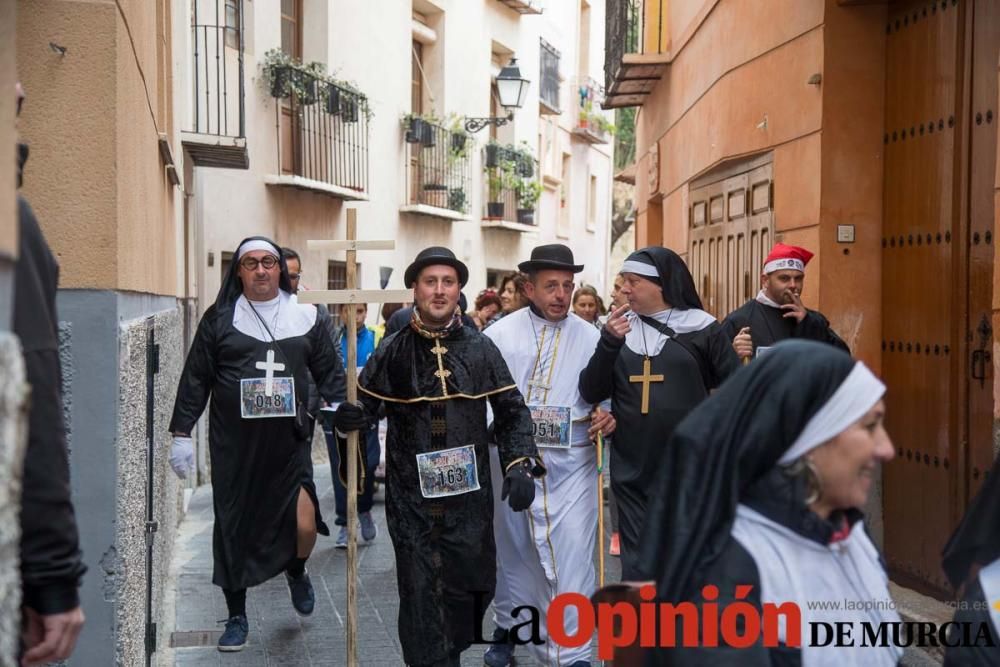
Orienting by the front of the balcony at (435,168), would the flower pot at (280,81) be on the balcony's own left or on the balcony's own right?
on the balcony's own right

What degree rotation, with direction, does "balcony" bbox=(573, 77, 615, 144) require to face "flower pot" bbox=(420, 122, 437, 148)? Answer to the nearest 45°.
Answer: approximately 45° to its right

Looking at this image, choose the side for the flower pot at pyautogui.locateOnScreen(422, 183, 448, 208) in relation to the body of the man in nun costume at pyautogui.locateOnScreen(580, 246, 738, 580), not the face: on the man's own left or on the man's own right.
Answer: on the man's own right

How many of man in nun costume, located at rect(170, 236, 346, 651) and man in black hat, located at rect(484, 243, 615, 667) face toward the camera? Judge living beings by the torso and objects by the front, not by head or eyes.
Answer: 2

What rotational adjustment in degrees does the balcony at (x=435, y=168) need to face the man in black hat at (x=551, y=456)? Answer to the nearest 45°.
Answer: approximately 45° to its right

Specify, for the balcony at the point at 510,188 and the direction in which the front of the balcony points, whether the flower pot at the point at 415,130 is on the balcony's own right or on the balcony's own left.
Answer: on the balcony's own right

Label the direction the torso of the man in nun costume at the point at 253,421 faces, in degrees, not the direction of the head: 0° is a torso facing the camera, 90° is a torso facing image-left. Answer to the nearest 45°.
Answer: approximately 0°

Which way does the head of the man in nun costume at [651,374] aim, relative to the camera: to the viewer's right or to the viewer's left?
to the viewer's left
